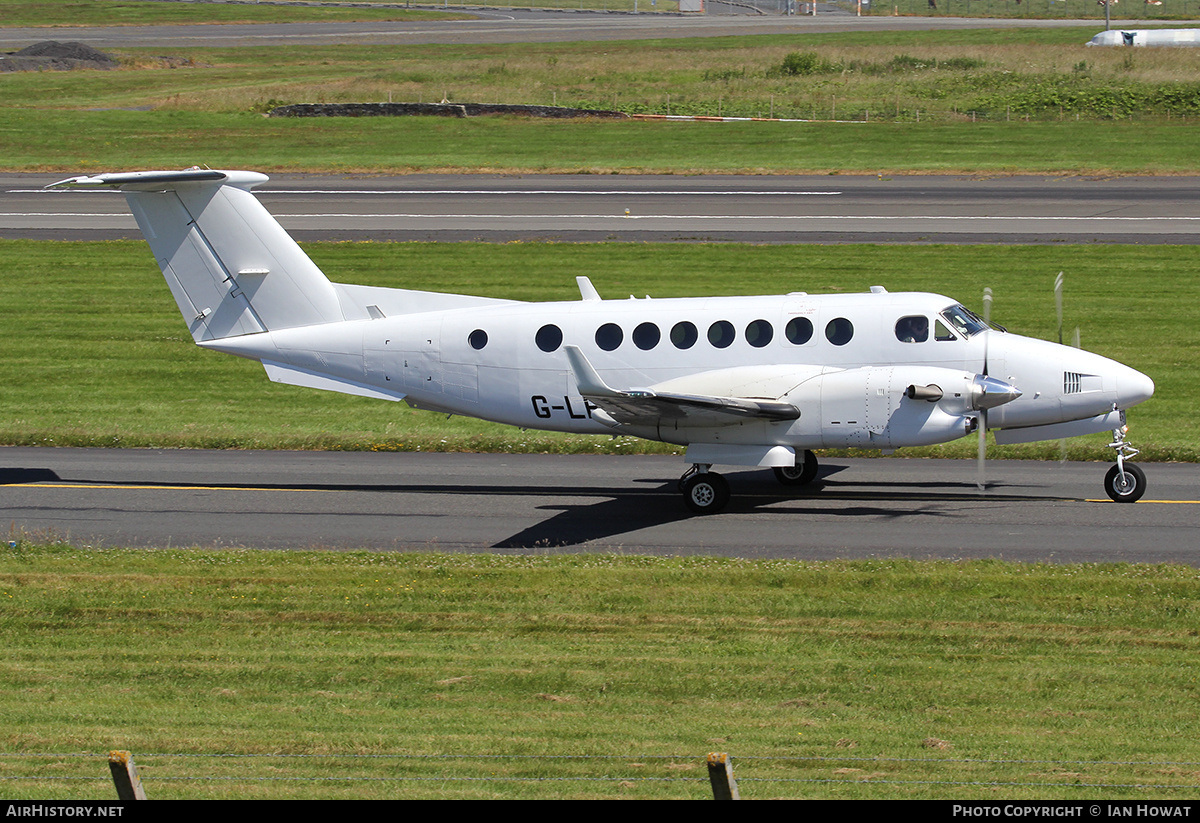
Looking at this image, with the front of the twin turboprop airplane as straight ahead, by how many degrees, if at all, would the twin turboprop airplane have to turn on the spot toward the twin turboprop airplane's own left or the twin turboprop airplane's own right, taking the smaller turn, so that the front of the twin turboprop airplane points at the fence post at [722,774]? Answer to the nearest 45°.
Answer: approximately 90° to the twin turboprop airplane's own right

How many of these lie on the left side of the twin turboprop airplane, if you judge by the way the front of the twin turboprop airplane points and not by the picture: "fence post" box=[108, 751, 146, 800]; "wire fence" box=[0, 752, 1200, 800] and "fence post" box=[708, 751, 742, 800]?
0

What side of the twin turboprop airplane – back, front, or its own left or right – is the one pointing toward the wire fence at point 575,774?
right

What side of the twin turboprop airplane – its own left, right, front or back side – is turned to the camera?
right
